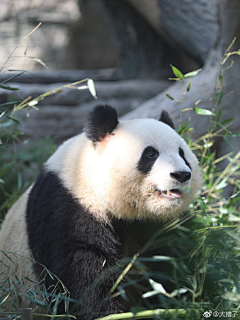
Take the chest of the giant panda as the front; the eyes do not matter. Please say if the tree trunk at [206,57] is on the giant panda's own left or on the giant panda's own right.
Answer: on the giant panda's own left

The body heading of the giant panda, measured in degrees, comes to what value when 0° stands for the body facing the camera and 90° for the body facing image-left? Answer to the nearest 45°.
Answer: approximately 315°
